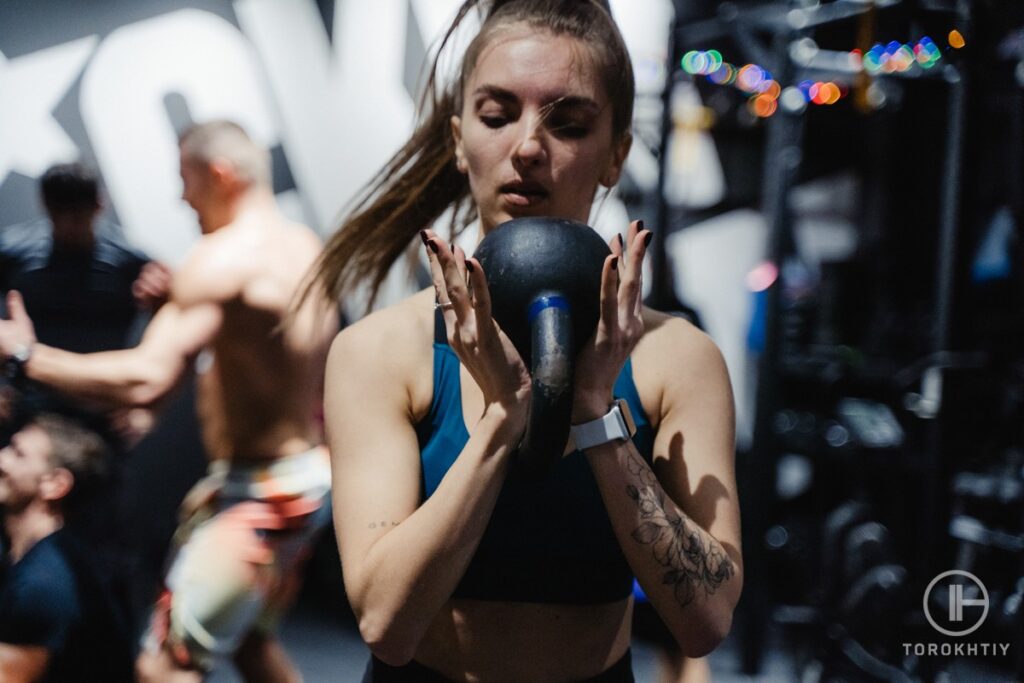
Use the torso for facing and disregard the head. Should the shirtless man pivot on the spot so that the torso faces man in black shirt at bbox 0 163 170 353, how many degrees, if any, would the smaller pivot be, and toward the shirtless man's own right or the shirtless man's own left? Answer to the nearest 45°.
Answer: approximately 45° to the shirtless man's own right

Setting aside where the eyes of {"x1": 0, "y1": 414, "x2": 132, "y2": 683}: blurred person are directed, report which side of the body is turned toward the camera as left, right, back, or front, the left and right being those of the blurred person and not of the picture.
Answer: left

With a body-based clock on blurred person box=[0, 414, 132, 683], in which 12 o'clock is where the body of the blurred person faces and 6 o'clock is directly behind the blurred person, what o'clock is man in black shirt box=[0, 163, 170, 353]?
The man in black shirt is roughly at 4 o'clock from the blurred person.

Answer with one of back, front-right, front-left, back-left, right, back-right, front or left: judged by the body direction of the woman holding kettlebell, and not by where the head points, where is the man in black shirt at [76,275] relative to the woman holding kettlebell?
back-right

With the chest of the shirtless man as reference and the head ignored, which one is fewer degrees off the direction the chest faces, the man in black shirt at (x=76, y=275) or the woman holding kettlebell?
the man in black shirt

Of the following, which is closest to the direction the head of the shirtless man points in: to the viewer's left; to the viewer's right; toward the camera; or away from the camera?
to the viewer's left

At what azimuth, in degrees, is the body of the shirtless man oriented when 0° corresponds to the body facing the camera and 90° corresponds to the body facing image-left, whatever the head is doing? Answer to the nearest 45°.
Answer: approximately 135°

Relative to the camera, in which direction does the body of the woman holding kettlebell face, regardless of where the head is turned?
toward the camera

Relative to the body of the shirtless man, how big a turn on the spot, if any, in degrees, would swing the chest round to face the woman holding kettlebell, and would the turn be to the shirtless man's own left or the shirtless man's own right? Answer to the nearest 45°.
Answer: approximately 135° to the shirtless man's own left

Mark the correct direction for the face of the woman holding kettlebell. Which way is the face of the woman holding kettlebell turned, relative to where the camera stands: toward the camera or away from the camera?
toward the camera

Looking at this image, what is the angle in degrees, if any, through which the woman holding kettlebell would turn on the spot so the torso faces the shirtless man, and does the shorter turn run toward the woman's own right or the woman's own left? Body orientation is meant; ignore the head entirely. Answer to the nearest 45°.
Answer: approximately 135° to the woman's own right
